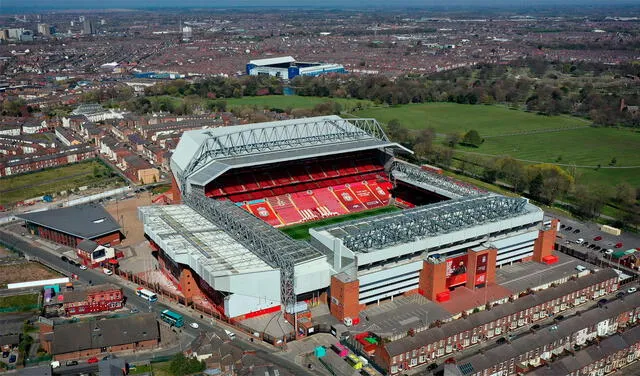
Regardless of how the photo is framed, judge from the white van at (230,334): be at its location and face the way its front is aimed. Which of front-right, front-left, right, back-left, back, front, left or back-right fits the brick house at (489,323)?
front-left

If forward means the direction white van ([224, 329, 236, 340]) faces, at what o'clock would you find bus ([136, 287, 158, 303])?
The bus is roughly at 6 o'clock from the white van.

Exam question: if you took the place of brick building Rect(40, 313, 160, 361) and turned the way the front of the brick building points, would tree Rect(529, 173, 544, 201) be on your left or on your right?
on your left

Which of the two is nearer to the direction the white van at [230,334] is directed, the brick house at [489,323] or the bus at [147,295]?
the brick house

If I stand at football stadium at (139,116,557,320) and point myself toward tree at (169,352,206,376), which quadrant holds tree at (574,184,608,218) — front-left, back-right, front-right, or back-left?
back-left
